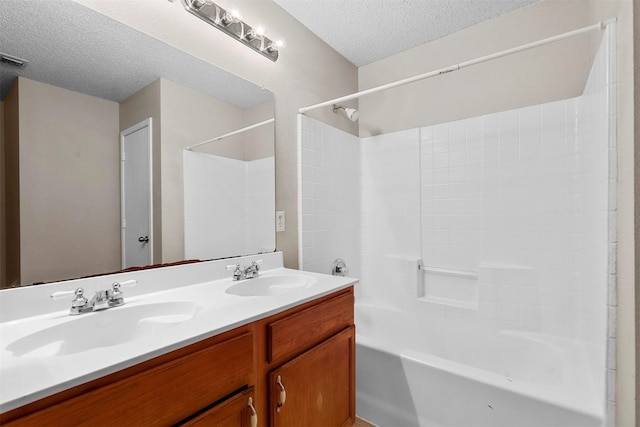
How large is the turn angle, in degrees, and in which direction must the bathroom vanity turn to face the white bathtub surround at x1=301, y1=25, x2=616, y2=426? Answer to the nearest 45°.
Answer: approximately 45° to its left

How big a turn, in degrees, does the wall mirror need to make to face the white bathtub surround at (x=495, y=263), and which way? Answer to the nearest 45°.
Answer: approximately 45° to its left

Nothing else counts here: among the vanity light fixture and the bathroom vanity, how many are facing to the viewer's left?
0

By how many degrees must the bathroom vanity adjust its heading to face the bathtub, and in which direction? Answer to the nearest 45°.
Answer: approximately 45° to its left

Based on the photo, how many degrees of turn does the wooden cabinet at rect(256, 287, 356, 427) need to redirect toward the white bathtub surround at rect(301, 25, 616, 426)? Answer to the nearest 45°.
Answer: approximately 90° to its left

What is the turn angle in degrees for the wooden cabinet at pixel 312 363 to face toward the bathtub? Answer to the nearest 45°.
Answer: approximately 45° to its left

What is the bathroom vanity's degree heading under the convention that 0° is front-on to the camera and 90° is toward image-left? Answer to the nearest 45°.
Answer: approximately 315°

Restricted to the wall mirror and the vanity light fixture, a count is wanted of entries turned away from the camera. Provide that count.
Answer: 0
